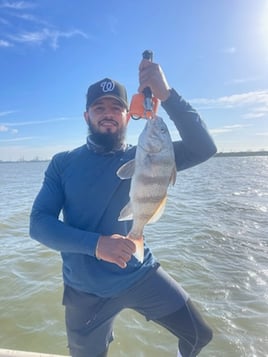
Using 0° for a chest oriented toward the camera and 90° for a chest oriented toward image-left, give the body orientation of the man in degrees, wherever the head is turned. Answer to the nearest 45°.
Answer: approximately 0°
